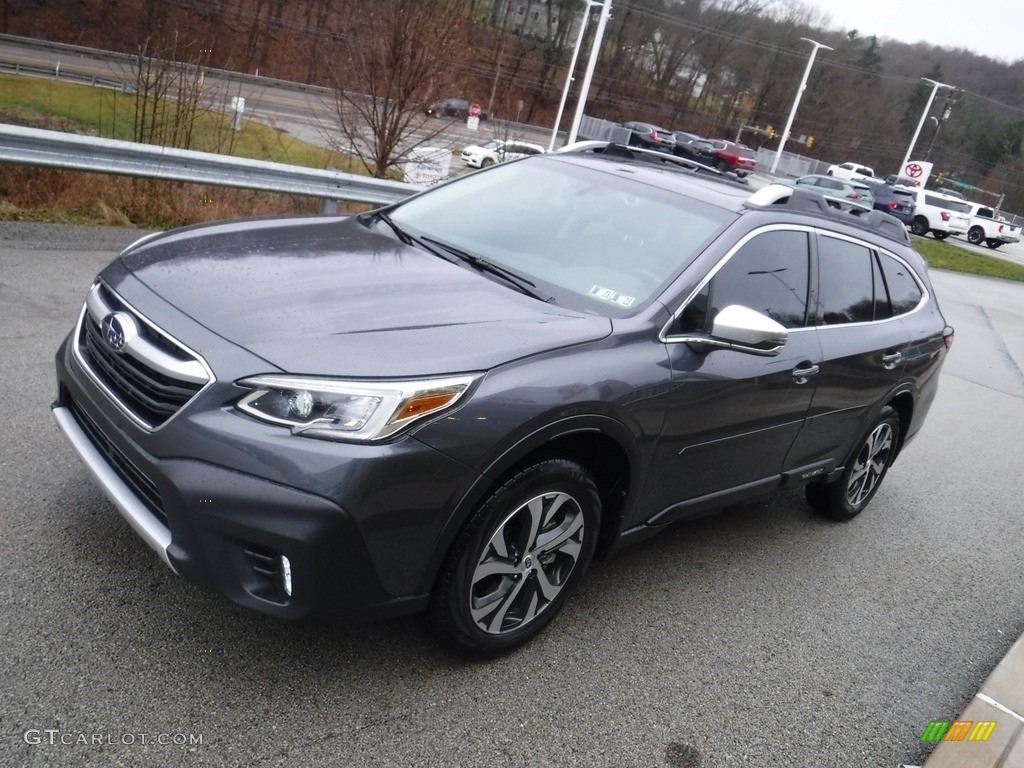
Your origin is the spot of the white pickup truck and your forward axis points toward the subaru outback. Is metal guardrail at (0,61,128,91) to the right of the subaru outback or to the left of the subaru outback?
right

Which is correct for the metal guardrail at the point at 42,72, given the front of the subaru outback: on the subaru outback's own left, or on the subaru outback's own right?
on the subaru outback's own right

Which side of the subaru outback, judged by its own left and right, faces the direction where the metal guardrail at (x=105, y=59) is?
right

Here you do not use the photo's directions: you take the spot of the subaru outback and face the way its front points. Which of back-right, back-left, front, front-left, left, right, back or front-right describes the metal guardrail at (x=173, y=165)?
right

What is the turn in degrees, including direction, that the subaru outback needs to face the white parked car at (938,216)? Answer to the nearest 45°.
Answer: approximately 180°

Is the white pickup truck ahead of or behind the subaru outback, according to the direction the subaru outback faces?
behind

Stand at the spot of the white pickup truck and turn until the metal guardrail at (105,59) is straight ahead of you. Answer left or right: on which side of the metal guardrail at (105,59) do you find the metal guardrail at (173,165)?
left

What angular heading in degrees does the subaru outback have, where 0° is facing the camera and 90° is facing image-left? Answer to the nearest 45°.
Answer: approximately 45°

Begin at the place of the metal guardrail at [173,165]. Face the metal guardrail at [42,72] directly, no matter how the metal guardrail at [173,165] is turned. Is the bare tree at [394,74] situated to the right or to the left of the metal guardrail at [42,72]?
right

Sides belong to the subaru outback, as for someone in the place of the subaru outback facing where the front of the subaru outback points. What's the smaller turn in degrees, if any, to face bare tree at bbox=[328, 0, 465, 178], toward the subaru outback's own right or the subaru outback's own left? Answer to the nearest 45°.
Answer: approximately 135° to the subaru outback's own right
